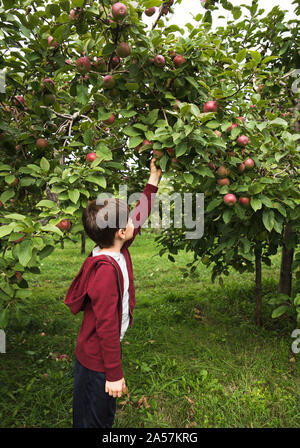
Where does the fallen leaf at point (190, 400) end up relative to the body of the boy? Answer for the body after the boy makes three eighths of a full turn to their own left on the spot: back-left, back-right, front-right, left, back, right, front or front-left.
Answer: right

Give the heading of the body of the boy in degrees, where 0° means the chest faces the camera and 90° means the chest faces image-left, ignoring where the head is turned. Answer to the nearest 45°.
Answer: approximately 270°

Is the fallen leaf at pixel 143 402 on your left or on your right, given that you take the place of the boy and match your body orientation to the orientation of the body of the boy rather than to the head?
on your left
